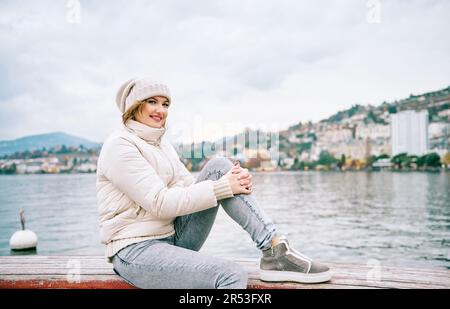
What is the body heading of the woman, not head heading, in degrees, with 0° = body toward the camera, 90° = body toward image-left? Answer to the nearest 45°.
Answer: approximately 270°

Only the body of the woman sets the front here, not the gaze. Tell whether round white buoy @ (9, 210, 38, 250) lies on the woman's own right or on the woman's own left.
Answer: on the woman's own left
